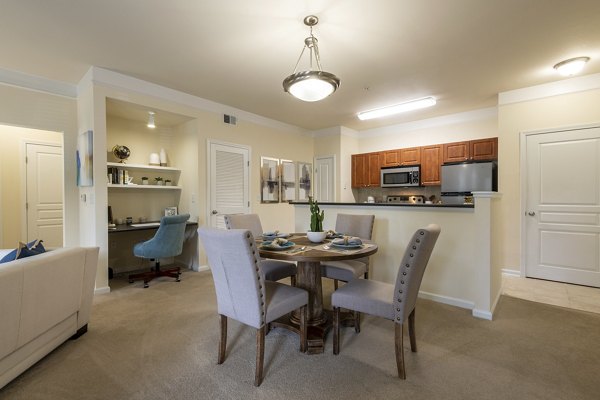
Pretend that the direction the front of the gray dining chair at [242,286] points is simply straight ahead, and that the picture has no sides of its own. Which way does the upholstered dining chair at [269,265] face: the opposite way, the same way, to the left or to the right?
to the right

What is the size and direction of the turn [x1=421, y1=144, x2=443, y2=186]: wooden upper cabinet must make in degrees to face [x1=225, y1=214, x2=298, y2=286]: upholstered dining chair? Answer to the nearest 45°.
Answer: approximately 45° to its right

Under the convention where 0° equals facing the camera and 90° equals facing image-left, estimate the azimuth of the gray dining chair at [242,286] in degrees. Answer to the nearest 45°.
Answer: approximately 225°

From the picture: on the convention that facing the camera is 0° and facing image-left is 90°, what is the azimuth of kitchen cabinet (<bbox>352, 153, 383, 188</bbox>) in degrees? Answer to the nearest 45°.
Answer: approximately 0°

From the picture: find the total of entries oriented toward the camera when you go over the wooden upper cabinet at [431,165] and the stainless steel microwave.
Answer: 2

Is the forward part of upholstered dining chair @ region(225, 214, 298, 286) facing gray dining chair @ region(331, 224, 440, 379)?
yes

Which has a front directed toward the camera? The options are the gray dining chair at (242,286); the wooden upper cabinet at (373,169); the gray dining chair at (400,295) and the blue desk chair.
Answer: the wooden upper cabinet

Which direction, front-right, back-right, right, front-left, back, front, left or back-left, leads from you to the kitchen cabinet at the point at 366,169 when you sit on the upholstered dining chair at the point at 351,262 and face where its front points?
back-right

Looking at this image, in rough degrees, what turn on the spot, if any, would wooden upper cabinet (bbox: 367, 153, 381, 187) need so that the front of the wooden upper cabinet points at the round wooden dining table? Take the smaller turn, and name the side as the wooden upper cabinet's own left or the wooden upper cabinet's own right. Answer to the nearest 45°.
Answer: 0° — it already faces it
